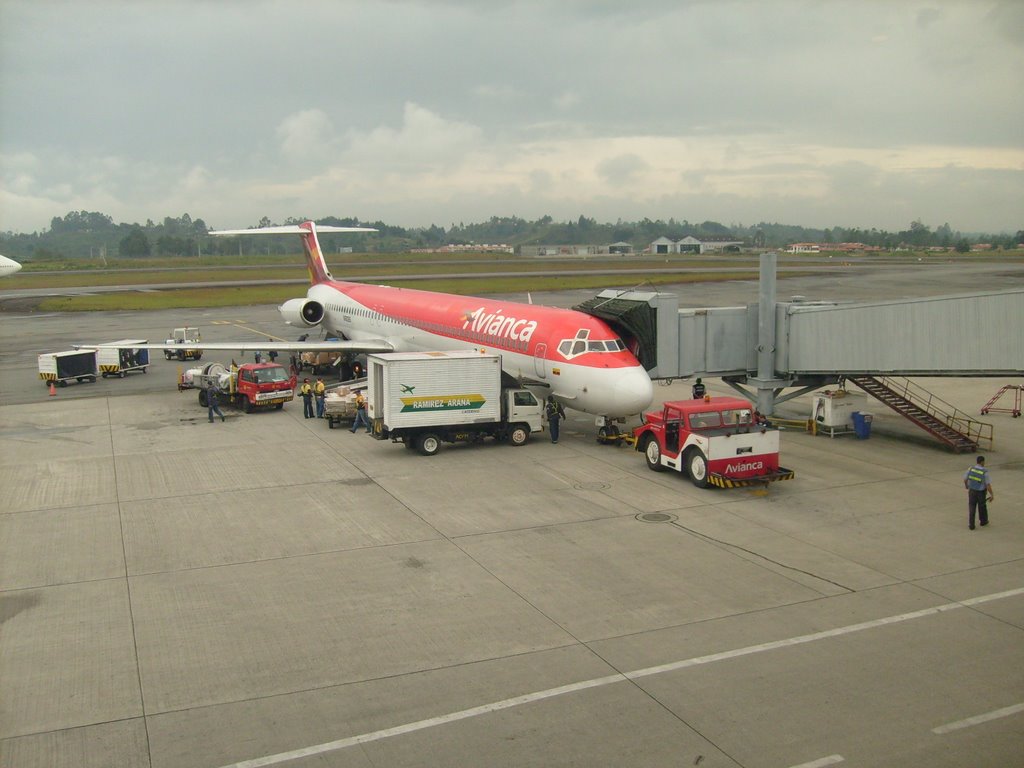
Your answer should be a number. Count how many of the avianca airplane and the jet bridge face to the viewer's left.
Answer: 1

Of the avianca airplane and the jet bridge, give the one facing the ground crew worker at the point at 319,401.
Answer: the jet bridge

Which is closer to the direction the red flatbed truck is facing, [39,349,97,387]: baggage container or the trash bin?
the trash bin

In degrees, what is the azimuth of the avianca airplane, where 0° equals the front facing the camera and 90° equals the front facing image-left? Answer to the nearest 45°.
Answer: approximately 315°

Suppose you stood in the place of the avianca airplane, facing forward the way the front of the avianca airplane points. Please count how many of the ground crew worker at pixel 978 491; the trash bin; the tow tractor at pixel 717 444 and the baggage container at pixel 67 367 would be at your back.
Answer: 1

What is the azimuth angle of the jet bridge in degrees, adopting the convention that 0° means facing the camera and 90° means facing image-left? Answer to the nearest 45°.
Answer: approximately 90°

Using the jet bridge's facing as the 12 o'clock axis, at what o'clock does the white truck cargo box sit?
The white truck cargo box is roughly at 11 o'clock from the jet bridge.

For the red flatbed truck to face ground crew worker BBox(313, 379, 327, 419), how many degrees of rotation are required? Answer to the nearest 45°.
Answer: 0° — it already faces them

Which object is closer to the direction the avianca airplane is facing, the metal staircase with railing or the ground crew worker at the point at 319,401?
the metal staircase with railing

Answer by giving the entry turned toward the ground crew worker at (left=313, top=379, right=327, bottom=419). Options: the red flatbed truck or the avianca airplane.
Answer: the red flatbed truck

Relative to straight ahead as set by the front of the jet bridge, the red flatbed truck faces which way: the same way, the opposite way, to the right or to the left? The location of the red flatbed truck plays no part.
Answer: the opposite way

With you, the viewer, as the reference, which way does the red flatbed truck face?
facing the viewer and to the right of the viewer

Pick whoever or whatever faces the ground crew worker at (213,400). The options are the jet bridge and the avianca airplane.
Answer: the jet bridge

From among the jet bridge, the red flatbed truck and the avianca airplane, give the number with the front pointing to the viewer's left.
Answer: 1

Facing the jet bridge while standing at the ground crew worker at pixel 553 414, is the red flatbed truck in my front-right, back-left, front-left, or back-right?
back-left

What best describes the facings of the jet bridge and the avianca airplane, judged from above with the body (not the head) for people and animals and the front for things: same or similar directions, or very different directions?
very different directions
